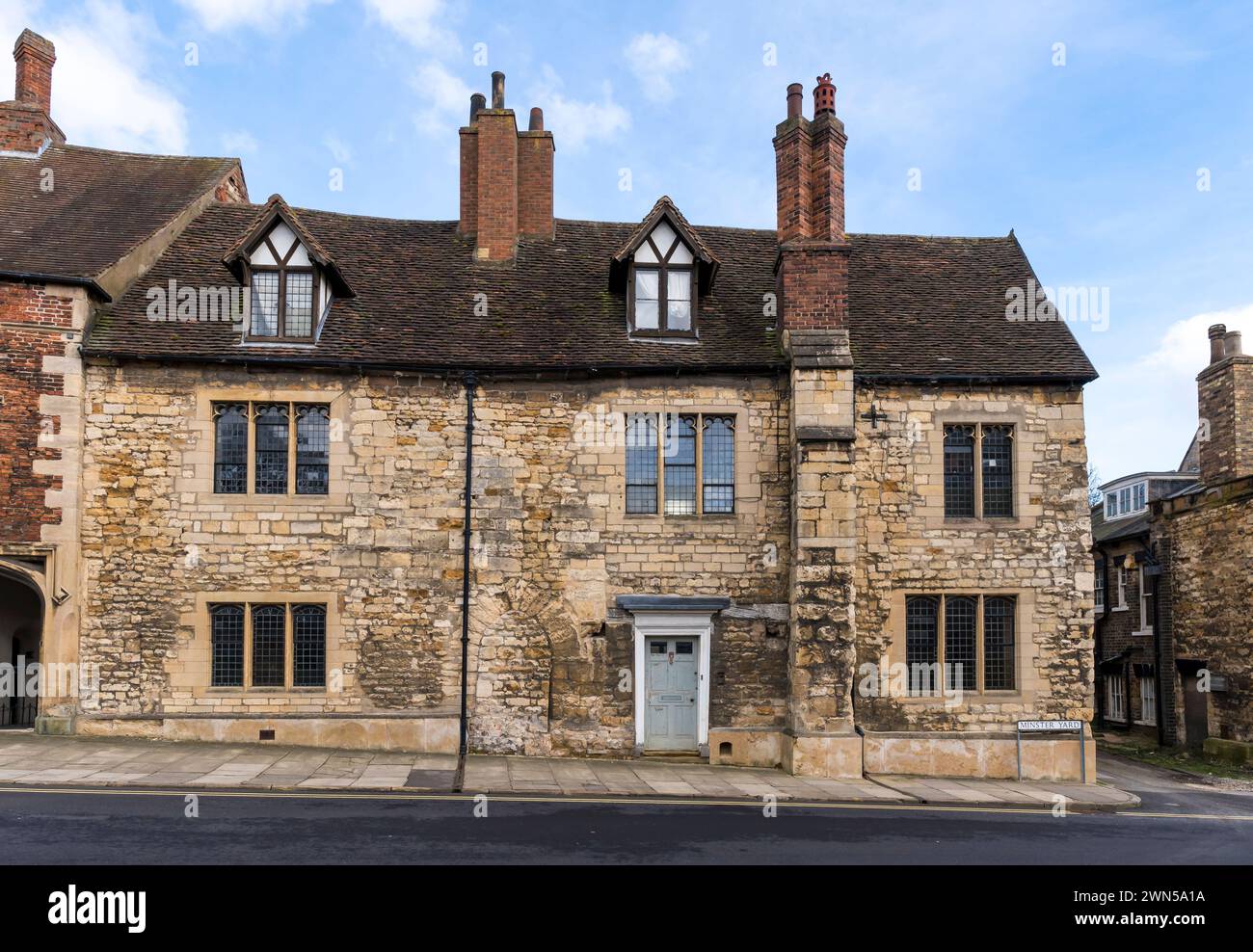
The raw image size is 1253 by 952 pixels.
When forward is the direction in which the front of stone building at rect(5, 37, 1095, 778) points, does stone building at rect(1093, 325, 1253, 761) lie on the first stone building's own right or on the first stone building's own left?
on the first stone building's own left

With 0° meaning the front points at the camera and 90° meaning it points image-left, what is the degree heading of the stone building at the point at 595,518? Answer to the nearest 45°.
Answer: approximately 0°
